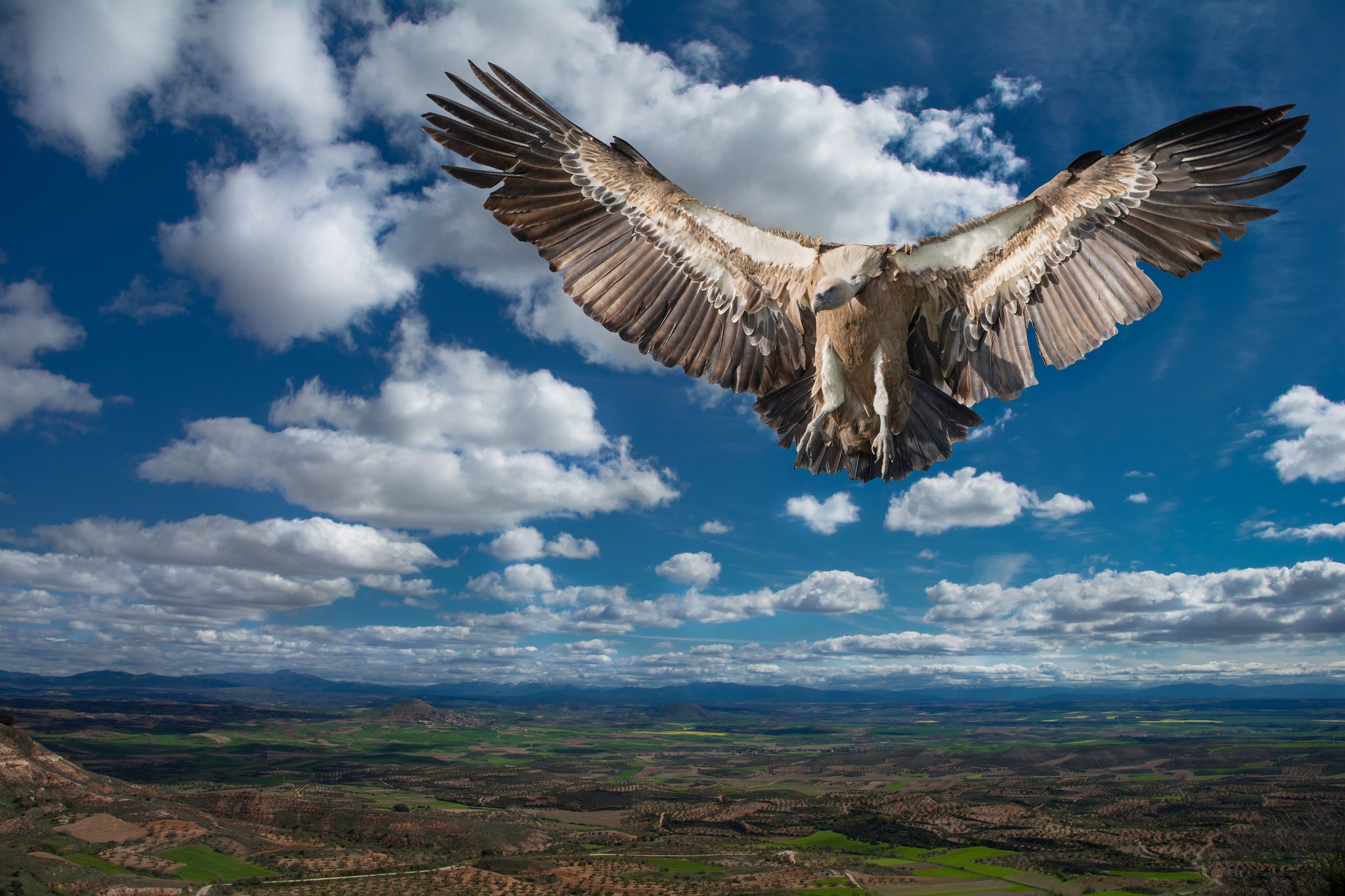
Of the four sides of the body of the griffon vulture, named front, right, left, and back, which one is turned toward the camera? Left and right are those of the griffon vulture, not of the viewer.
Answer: front
